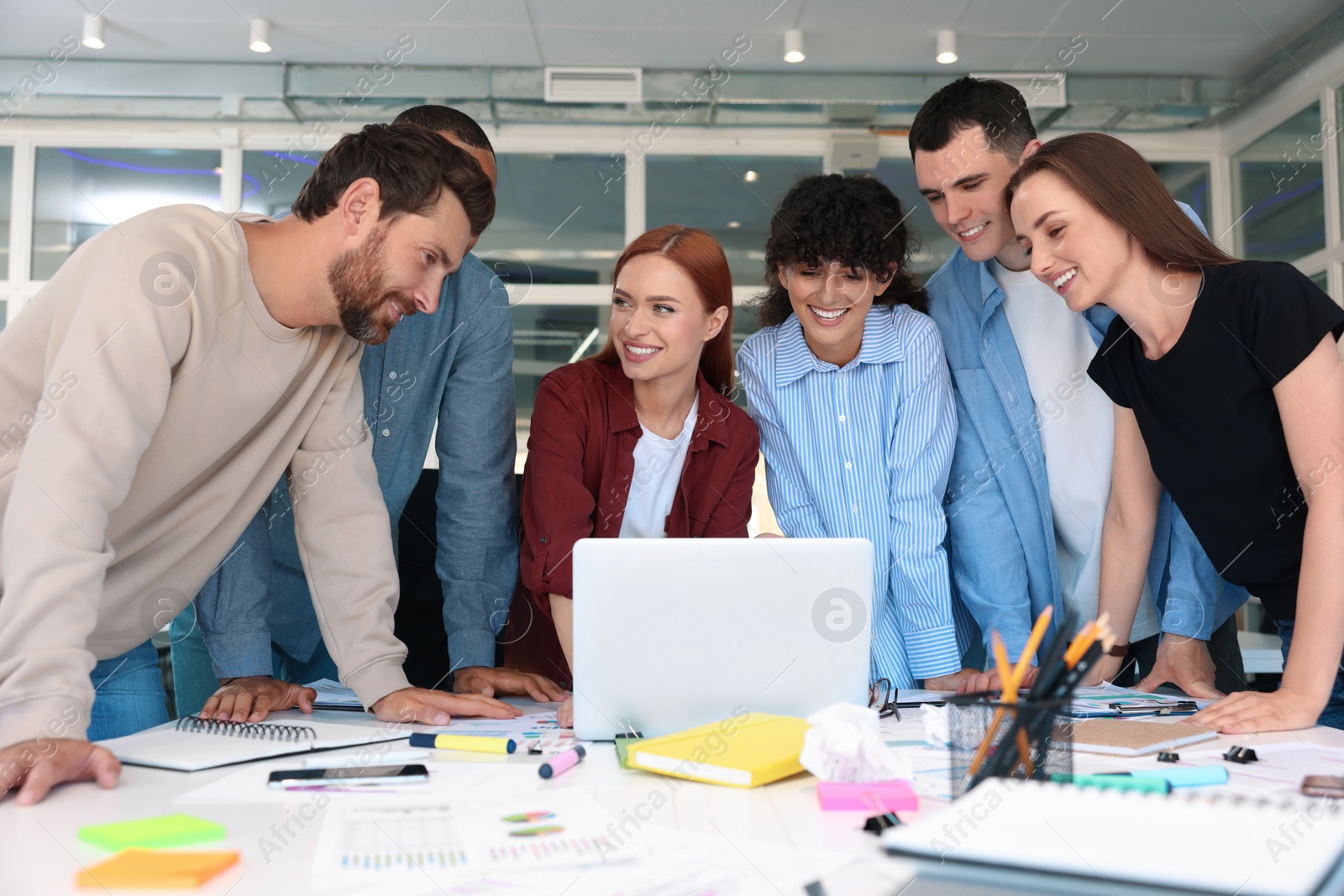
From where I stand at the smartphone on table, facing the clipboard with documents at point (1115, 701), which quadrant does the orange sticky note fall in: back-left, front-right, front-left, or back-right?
back-right

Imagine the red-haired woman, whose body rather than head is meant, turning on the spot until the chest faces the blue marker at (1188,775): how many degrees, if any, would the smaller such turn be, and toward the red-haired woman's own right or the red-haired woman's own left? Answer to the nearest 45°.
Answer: approximately 45° to the red-haired woman's own left

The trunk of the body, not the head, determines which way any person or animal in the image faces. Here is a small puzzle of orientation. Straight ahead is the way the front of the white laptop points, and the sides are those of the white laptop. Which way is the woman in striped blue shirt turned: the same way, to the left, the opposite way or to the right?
the opposite way

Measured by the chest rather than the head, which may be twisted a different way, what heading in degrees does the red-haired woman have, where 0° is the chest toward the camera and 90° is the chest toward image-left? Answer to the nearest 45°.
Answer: approximately 0°

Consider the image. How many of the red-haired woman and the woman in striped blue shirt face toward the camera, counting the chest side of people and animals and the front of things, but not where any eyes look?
2

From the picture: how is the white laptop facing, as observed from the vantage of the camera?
facing away from the viewer

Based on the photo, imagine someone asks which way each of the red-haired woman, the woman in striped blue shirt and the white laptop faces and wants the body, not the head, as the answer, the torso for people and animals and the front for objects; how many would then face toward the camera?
2

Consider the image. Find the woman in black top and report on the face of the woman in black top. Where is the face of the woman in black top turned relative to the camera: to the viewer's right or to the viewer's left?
to the viewer's left

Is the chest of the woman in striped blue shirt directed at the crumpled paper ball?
yes

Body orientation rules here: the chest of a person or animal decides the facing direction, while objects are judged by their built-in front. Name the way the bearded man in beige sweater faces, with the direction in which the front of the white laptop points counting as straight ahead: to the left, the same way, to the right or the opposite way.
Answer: to the right
